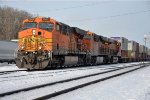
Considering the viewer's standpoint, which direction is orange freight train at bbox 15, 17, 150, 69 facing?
facing the viewer and to the left of the viewer
